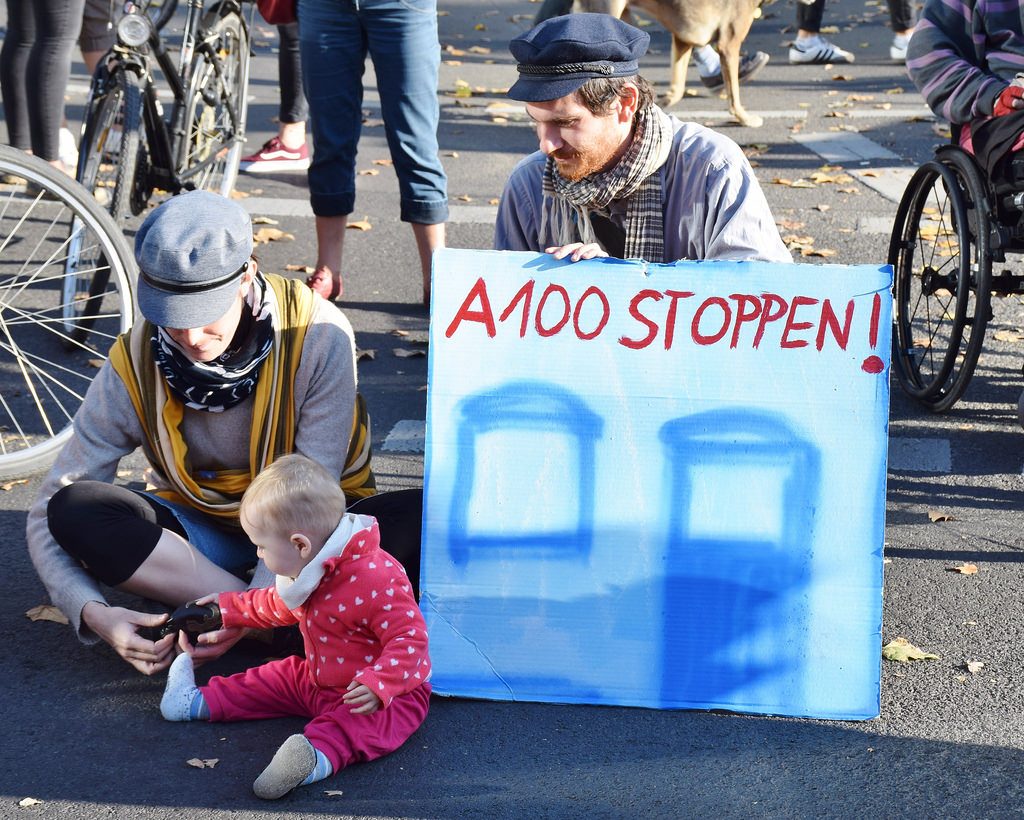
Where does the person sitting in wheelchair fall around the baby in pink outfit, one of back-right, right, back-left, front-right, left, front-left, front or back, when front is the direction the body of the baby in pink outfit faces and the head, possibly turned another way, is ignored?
back

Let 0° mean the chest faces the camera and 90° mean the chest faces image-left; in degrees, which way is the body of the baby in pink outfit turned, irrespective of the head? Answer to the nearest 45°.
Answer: approximately 45°

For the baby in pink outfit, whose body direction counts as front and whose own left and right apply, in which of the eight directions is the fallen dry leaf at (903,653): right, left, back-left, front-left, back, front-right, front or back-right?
back-left

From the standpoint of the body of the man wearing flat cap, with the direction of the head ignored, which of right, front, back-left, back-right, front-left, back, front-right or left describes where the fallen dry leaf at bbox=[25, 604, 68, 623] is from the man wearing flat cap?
front-right

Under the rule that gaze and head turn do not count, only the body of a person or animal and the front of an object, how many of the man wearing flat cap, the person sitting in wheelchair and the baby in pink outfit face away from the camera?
0

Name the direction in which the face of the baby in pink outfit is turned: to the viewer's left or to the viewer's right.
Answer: to the viewer's left

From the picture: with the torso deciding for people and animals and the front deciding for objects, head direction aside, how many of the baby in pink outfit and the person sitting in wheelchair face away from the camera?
0

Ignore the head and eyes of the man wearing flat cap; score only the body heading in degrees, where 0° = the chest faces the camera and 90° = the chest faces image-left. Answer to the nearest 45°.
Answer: approximately 45°
